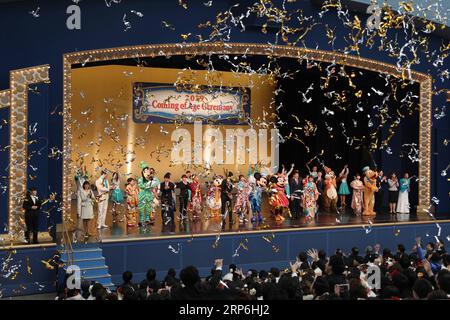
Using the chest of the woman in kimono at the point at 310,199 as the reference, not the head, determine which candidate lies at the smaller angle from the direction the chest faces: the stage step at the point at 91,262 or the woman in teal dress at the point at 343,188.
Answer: the stage step

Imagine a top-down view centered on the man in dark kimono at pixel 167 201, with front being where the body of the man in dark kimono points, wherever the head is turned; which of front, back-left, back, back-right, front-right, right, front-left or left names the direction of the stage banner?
back

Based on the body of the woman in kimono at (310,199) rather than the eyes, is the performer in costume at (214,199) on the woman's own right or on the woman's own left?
on the woman's own right

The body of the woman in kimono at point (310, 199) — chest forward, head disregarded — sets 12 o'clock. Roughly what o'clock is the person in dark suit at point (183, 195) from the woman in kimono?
The person in dark suit is roughly at 2 o'clock from the woman in kimono.

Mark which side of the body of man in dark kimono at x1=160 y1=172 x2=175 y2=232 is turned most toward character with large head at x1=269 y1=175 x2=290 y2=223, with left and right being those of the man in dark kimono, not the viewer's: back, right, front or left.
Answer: left

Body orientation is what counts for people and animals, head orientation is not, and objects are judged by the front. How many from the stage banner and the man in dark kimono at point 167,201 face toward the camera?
2
